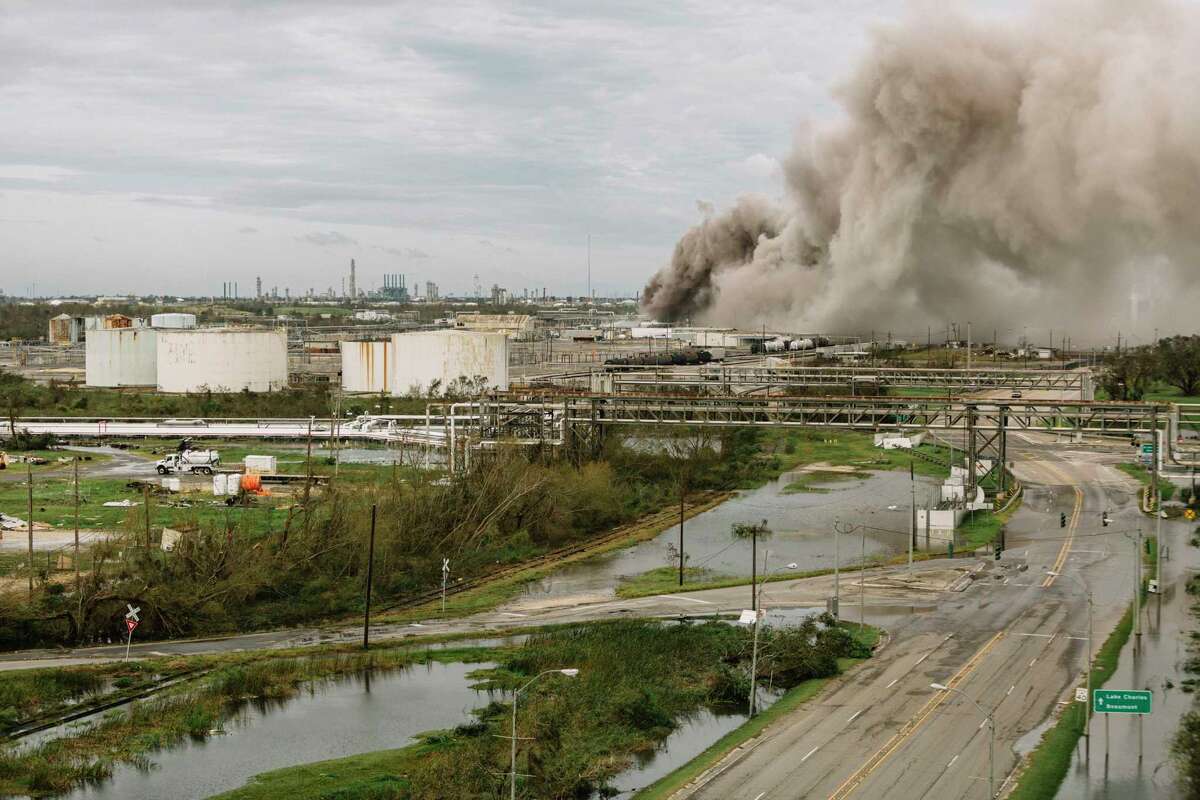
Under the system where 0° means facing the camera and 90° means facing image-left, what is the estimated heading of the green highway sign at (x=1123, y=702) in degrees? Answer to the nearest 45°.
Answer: approximately 0°
